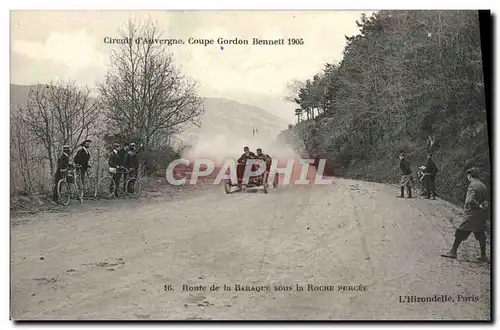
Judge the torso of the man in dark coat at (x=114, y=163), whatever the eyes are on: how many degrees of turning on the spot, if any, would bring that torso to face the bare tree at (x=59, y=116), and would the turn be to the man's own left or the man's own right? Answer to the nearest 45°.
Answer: approximately 135° to the man's own right

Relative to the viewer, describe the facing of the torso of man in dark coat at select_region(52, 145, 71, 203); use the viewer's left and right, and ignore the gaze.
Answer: facing to the right of the viewer

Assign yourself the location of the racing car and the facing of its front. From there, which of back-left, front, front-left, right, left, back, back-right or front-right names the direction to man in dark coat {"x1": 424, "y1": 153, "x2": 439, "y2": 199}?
back-left

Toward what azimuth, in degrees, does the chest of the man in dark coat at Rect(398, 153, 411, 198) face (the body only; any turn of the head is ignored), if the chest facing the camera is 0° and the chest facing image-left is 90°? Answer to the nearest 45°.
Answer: approximately 45°

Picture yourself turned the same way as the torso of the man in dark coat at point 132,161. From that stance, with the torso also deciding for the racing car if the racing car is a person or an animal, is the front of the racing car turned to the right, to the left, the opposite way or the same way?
to the right

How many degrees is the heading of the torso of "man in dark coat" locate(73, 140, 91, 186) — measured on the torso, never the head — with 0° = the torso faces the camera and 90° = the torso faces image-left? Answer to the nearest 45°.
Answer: approximately 315°

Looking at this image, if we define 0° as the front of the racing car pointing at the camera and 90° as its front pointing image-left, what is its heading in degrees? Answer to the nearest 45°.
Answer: approximately 45°
